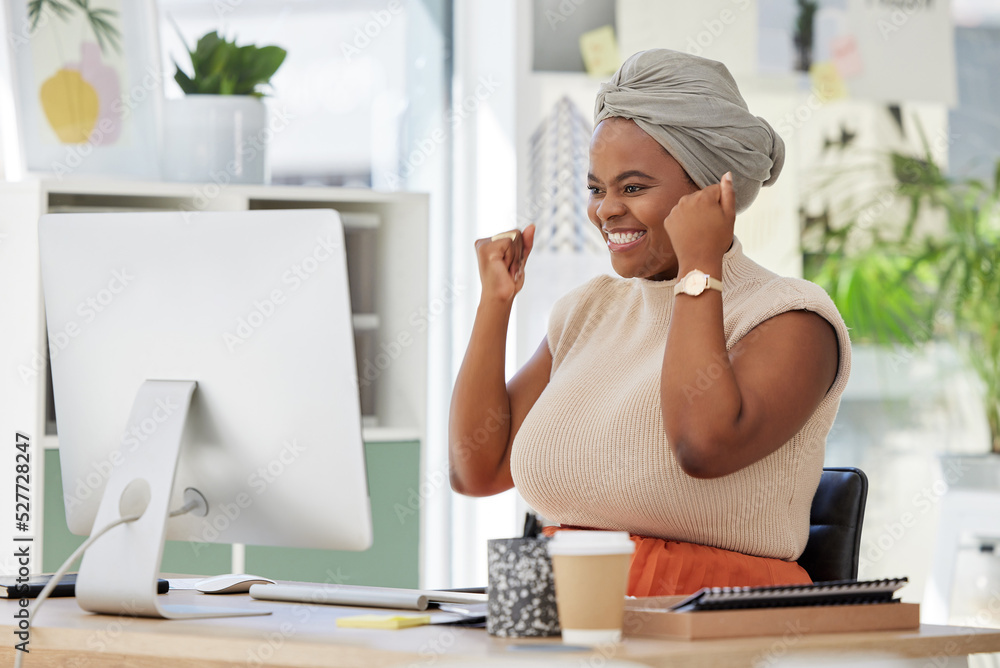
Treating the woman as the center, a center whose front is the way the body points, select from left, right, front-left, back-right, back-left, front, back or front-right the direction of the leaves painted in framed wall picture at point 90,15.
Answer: right

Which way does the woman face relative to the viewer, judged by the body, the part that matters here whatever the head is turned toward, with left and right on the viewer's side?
facing the viewer and to the left of the viewer

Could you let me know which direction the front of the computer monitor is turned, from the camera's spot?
facing away from the viewer and to the right of the viewer

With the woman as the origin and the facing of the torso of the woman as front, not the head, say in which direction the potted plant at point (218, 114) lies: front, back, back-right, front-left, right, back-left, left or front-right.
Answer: right

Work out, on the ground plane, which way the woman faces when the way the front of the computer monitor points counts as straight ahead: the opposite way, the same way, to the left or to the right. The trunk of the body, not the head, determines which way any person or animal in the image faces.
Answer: the opposite way

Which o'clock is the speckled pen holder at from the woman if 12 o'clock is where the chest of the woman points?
The speckled pen holder is roughly at 11 o'clock from the woman.

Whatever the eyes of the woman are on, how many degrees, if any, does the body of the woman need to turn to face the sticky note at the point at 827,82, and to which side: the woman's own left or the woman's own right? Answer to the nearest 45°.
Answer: approximately 135° to the woman's own right

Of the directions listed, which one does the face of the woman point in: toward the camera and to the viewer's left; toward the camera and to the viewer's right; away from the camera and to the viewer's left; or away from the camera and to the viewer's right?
toward the camera and to the viewer's left

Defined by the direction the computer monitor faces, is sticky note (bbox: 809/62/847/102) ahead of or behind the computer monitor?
ahead

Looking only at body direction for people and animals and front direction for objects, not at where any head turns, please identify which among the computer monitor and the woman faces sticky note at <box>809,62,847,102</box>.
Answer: the computer monitor

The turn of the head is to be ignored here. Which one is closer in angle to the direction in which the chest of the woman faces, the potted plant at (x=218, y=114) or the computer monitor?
the computer monitor
